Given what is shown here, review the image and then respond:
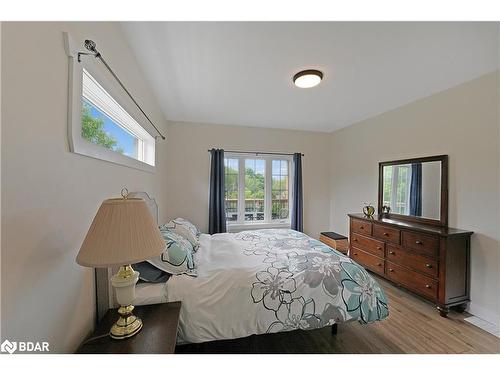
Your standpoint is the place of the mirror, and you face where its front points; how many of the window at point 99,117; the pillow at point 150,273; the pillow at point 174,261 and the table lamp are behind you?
0

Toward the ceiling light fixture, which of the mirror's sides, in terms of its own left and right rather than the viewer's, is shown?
front

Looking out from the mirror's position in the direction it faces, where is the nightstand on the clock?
The nightstand is roughly at 11 o'clock from the mirror.

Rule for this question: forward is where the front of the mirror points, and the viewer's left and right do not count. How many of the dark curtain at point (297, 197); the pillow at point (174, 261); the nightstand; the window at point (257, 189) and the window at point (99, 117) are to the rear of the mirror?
0

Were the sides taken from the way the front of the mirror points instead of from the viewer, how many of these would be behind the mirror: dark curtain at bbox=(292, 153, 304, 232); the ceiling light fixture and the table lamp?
0

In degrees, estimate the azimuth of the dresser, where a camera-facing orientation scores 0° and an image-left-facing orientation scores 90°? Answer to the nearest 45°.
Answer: approximately 45°

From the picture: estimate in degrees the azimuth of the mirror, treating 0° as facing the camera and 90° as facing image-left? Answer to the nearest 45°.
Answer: approximately 45°

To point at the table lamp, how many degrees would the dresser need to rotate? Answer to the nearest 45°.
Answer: approximately 45° to its left

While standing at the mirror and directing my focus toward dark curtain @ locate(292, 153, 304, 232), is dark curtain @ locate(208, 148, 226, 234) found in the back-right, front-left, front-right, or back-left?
front-left

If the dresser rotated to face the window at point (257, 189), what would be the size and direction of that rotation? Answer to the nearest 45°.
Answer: approximately 45° to its right

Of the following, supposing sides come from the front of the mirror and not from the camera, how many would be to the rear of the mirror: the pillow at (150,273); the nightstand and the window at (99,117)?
0

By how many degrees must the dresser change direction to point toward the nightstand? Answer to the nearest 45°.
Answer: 0° — it already faces it
